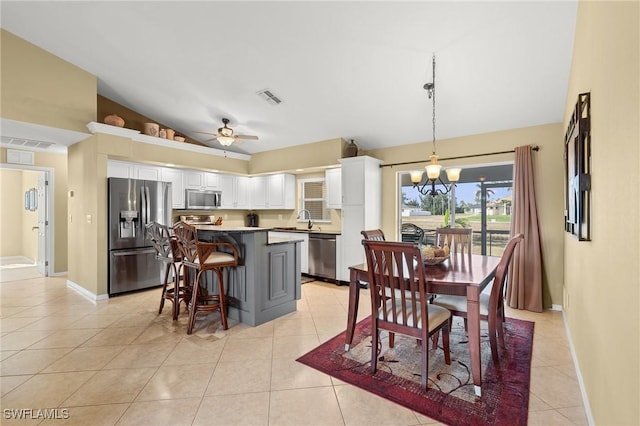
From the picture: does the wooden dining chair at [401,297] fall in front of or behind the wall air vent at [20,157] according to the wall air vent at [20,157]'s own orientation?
in front

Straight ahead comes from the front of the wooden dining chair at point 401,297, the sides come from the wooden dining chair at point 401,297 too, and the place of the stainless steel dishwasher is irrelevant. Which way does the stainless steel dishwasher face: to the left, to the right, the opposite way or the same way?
the opposite way

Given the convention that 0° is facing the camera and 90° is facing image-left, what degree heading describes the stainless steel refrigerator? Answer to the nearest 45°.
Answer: approximately 315°

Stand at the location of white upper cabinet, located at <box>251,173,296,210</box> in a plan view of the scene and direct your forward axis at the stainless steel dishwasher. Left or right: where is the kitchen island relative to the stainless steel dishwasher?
right

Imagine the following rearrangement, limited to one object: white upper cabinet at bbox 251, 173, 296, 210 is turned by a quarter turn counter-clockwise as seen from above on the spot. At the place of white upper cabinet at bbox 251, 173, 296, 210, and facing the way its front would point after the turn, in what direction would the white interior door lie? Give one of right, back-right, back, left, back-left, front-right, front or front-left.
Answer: back-right

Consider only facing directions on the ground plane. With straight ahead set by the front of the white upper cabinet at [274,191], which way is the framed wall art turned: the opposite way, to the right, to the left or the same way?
to the right

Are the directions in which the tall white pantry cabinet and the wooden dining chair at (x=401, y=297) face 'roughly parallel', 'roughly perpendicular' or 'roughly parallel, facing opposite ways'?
roughly parallel, facing opposite ways

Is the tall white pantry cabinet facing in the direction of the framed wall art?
no

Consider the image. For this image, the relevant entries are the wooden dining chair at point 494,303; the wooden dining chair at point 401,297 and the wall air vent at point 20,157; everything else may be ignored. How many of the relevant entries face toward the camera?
1

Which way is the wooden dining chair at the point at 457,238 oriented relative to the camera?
toward the camera

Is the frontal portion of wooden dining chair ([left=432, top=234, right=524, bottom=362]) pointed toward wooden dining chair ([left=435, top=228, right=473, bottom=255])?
no

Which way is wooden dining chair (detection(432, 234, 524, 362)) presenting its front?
to the viewer's left

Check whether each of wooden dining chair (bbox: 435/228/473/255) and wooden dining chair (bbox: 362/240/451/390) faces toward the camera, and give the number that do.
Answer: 1

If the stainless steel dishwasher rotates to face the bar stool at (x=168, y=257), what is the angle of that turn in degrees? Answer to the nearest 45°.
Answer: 0° — it already faces it

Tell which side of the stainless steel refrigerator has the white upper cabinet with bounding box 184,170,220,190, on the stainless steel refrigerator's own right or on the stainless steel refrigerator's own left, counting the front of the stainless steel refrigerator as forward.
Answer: on the stainless steel refrigerator's own left

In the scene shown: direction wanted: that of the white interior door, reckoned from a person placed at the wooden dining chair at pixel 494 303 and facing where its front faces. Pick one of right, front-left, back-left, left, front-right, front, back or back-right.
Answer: front

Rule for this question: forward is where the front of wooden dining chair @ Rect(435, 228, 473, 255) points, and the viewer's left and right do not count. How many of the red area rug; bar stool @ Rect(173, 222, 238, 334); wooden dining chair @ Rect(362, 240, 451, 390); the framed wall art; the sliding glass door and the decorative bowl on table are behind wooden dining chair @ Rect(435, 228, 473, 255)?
1

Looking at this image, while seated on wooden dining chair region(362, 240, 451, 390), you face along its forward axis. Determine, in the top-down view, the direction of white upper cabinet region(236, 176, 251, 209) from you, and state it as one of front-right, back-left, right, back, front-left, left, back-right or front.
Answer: left

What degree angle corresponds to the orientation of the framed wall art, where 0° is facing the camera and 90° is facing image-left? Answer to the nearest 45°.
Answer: approximately 90°

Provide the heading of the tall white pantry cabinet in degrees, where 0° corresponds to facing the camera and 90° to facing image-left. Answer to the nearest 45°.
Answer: approximately 45°
